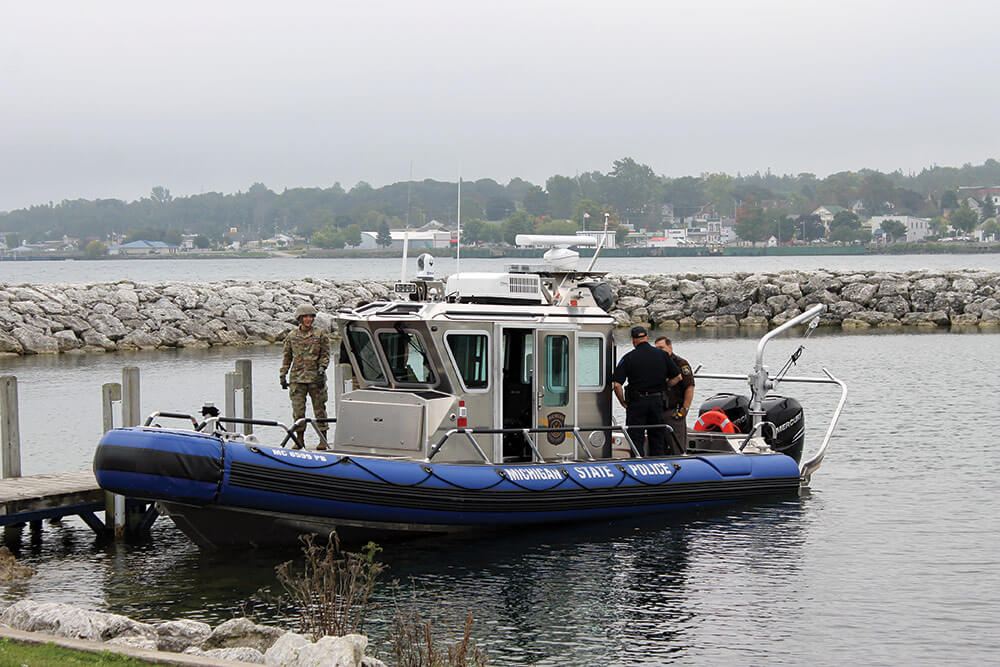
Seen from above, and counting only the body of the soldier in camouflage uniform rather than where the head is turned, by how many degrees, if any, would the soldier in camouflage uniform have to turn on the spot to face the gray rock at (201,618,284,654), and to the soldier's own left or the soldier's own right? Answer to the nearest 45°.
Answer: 0° — they already face it

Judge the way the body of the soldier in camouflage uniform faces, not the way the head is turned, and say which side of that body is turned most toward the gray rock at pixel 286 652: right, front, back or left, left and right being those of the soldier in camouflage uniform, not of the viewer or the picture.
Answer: front

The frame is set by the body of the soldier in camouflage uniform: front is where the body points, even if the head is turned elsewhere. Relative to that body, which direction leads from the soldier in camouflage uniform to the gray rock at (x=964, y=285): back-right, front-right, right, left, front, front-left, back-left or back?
back-left

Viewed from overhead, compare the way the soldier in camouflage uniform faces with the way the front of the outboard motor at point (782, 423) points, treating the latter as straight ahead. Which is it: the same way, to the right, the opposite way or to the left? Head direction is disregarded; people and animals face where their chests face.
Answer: to the left

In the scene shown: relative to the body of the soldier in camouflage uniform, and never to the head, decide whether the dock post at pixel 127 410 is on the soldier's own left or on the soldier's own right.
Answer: on the soldier's own right

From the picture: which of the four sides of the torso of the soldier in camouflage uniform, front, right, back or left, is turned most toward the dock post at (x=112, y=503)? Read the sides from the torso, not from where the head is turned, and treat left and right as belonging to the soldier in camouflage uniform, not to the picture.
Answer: right

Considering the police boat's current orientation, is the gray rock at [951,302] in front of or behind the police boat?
behind

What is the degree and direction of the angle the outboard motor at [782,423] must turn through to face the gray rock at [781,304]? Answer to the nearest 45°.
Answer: approximately 135° to its right

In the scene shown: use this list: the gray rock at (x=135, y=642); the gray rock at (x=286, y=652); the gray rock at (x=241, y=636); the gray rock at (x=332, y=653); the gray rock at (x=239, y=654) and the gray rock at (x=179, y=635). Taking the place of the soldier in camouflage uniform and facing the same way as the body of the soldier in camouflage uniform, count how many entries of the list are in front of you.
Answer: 6

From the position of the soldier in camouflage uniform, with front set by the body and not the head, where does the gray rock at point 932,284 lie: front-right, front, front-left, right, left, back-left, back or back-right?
back-left

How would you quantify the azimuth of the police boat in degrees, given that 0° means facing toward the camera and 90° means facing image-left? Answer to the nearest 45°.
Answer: approximately 45°
